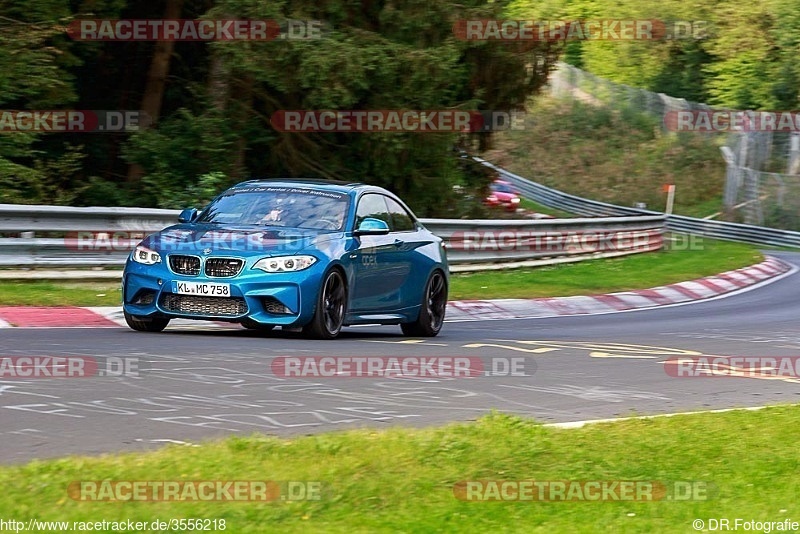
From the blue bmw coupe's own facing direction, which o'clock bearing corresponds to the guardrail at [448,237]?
The guardrail is roughly at 5 o'clock from the blue bmw coupe.

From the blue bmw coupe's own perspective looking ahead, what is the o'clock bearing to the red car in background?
The red car in background is roughly at 5 o'clock from the blue bmw coupe.

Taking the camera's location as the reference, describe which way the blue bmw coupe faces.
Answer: facing the viewer and to the left of the viewer
